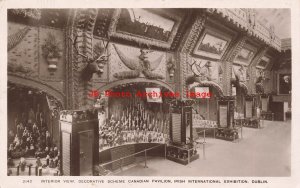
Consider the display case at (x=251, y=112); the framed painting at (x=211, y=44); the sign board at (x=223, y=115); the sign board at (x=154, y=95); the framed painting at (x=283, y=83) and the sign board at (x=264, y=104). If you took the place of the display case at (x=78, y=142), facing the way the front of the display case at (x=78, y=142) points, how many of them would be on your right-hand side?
0

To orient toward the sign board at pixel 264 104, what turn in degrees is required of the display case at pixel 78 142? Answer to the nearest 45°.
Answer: approximately 90° to its left

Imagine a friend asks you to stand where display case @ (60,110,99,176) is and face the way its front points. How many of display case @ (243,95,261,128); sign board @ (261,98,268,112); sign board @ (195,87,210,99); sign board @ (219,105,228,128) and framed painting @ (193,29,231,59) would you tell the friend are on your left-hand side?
5

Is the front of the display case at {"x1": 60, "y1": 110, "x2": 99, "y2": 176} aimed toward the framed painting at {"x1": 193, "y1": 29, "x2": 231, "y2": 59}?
no

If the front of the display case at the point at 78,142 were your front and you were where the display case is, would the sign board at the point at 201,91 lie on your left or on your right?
on your left

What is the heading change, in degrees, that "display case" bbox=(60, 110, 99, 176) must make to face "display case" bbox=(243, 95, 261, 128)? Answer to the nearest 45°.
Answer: approximately 90° to its left

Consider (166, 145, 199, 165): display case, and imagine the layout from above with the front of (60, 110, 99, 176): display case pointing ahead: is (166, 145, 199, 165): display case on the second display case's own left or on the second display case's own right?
on the second display case's own left

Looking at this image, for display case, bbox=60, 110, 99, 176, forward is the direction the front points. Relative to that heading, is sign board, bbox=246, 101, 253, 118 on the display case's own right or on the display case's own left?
on the display case's own left

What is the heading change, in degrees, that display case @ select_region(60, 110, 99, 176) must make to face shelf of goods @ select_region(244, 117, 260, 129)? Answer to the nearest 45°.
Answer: approximately 90° to its left
